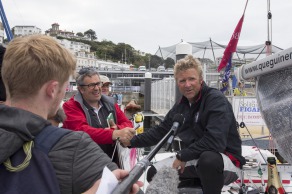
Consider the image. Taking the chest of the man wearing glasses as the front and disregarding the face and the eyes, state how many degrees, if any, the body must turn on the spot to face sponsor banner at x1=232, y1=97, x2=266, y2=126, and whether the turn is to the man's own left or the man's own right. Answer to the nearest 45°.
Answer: approximately 90° to the man's own left

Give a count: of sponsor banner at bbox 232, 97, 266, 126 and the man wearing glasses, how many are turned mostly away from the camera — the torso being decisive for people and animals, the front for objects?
0

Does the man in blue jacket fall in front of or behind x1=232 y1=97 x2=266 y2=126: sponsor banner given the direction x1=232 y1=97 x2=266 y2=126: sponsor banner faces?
in front

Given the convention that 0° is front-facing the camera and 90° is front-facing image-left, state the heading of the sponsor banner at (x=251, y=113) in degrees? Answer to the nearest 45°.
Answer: approximately 0°

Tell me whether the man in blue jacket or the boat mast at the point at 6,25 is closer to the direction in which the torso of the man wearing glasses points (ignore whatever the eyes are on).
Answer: the man in blue jacket

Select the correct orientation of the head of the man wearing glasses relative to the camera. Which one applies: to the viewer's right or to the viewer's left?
to the viewer's right

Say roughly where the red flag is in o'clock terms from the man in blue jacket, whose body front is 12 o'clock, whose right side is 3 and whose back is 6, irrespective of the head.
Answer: The red flag is roughly at 5 o'clock from the man in blue jacket.

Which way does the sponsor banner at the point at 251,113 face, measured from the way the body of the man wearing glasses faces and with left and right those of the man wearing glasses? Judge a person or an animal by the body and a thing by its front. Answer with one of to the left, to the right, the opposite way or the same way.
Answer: to the right

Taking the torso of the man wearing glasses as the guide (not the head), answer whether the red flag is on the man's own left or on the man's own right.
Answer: on the man's own left

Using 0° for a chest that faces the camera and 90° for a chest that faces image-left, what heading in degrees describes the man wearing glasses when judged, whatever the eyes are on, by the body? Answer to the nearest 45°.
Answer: approximately 315°
